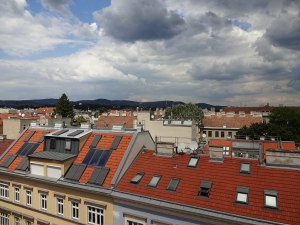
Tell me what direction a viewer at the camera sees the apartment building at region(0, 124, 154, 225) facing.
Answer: facing the viewer and to the left of the viewer
